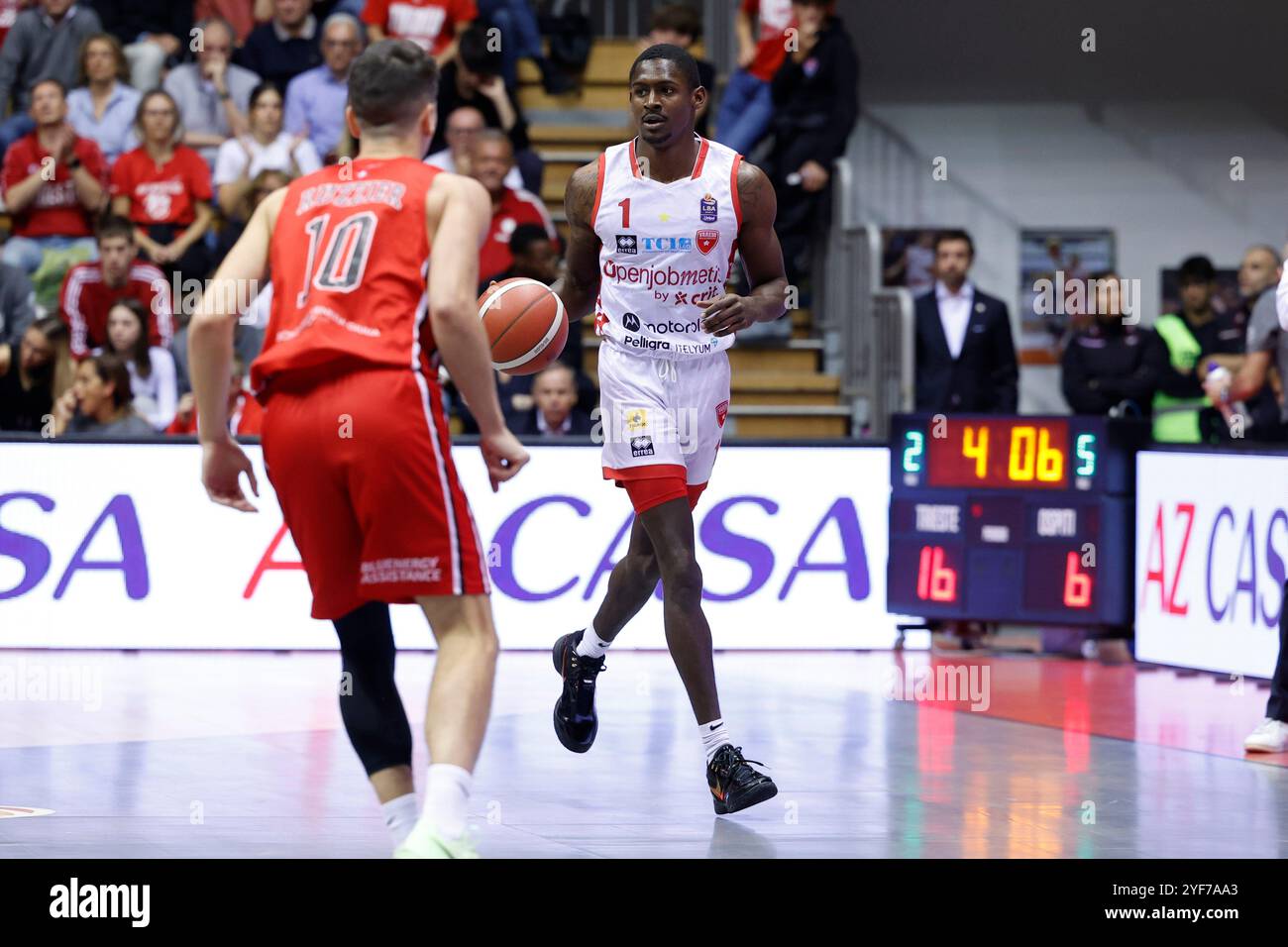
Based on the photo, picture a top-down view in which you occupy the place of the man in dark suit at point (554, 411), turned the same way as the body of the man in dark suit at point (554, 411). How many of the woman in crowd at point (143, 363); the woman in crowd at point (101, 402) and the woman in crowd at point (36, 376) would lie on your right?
3

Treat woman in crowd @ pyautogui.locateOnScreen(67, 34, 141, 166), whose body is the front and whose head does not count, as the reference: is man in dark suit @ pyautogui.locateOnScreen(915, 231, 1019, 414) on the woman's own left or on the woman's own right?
on the woman's own left

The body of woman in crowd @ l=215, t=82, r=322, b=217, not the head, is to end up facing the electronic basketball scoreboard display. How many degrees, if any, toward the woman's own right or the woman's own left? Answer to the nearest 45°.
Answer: approximately 45° to the woman's own left

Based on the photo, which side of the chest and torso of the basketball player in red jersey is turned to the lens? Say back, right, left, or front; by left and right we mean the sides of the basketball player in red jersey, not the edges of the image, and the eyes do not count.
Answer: back

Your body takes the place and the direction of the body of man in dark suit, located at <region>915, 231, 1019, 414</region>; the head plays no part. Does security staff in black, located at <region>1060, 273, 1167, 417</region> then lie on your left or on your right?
on your left

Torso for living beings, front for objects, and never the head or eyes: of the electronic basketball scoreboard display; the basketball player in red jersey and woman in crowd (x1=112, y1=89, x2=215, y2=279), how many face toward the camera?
2

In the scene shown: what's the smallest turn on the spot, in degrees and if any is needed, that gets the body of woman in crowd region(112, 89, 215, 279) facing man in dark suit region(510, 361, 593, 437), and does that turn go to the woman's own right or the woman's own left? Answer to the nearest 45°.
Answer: approximately 45° to the woman's own left

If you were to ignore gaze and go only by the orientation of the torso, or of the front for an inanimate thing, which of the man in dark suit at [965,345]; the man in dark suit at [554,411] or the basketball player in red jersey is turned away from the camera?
the basketball player in red jersey

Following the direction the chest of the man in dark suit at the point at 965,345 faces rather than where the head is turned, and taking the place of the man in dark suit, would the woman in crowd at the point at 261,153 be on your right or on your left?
on your right

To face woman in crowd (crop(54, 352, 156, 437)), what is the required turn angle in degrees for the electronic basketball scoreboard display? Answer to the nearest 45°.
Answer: approximately 90° to its right

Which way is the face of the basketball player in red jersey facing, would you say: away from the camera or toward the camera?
away from the camera

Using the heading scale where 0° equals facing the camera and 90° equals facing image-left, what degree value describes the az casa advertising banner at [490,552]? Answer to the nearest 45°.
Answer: approximately 0°

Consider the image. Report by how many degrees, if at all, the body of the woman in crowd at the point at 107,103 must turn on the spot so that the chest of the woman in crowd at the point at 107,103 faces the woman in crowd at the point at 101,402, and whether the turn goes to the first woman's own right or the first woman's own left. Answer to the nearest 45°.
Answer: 0° — they already face them
